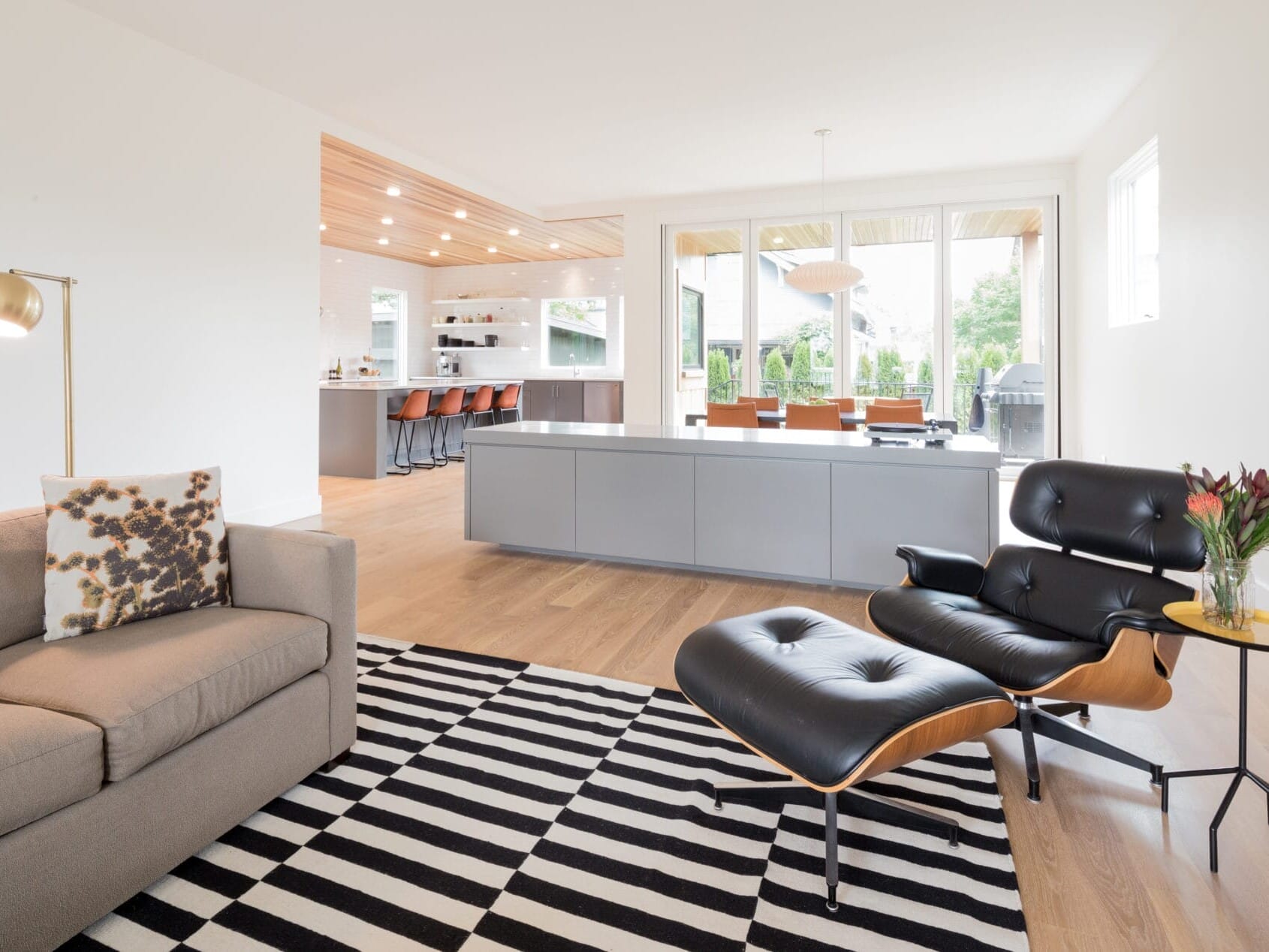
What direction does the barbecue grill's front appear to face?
to the viewer's left

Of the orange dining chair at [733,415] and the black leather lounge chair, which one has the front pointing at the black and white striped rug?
the black leather lounge chair

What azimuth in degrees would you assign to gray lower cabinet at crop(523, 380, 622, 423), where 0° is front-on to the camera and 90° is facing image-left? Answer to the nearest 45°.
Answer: approximately 0°

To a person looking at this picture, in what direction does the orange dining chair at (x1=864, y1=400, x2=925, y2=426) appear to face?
facing away from the viewer

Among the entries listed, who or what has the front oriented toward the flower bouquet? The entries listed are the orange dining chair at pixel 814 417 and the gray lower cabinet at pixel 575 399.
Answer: the gray lower cabinet

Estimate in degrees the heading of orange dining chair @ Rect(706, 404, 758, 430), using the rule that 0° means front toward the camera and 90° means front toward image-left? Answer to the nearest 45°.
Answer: approximately 180°

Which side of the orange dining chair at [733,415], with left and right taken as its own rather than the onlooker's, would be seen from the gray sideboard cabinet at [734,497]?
back

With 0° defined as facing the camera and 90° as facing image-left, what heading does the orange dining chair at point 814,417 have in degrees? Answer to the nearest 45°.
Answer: approximately 180°

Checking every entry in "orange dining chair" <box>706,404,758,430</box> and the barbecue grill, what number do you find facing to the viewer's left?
1

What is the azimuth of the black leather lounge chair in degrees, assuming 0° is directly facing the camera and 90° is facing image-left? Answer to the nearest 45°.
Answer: approximately 45°

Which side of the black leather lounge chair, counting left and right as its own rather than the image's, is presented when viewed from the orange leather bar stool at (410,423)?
right

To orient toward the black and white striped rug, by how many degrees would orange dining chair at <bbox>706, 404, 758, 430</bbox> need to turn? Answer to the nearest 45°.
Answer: approximately 180°

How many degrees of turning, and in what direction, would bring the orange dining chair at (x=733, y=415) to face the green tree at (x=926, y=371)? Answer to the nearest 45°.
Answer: approximately 45° to its right
